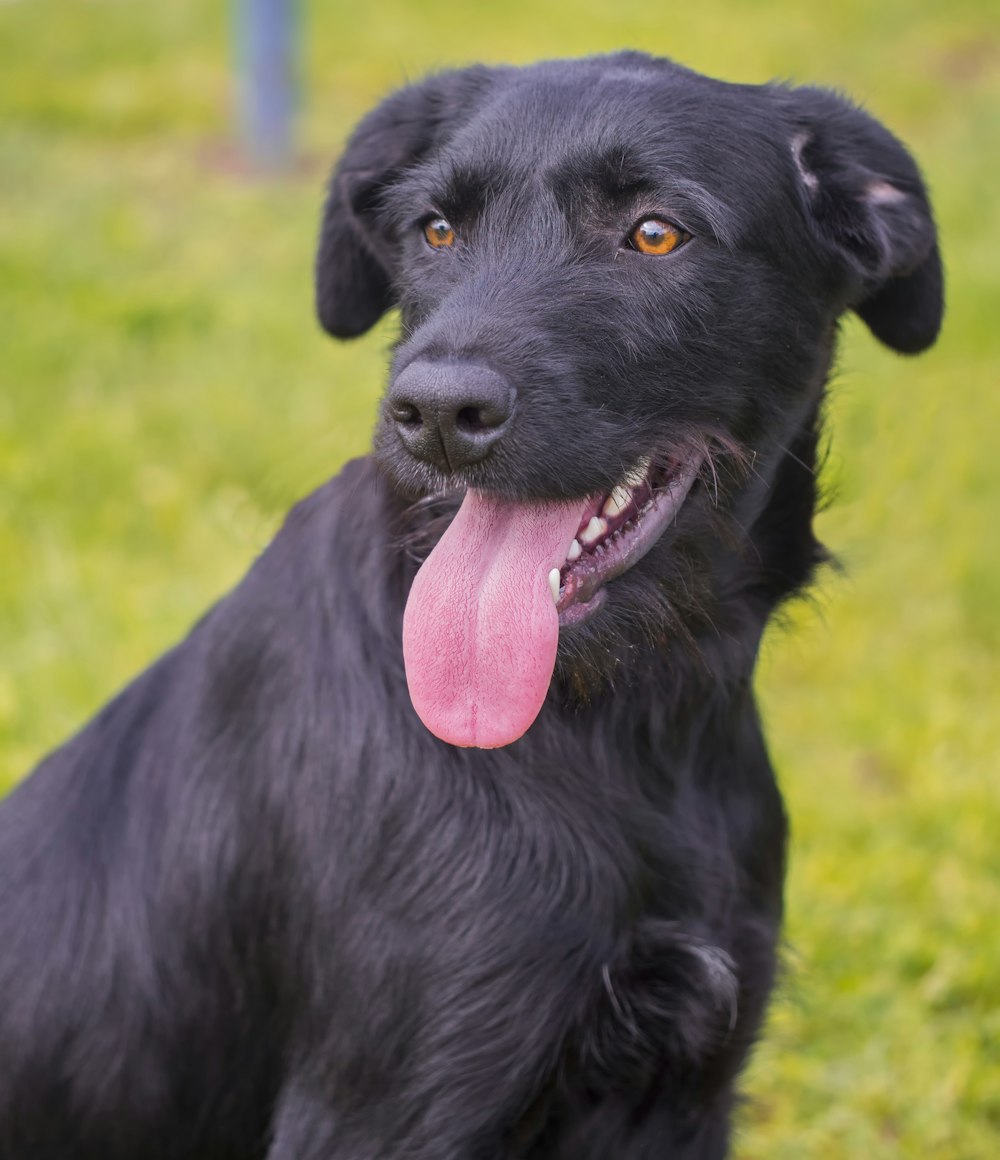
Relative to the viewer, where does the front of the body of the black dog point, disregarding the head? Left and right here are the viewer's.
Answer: facing the viewer and to the right of the viewer

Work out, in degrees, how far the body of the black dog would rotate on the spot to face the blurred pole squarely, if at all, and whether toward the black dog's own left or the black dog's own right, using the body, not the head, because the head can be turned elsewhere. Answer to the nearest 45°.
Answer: approximately 135° to the black dog's own left
